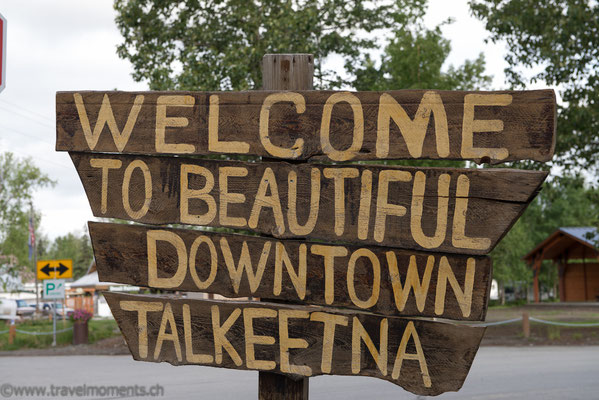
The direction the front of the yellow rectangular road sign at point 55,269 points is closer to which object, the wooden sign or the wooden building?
the wooden sign

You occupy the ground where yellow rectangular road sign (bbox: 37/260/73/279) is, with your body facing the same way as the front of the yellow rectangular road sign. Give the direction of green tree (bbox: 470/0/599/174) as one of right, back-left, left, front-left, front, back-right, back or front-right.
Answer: front-left

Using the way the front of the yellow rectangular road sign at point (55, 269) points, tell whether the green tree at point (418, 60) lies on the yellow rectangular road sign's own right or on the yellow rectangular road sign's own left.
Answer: on the yellow rectangular road sign's own left

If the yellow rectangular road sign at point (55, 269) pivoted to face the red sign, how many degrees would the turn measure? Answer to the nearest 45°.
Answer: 0° — it already faces it

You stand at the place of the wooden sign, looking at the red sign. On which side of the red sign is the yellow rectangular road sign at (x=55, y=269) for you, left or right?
right

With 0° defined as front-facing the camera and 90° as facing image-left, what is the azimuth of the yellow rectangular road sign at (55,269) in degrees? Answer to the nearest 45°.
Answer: approximately 0°

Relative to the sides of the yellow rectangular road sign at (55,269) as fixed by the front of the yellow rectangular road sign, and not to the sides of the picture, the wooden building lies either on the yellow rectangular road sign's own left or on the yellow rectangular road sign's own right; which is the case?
on the yellow rectangular road sign's own left
